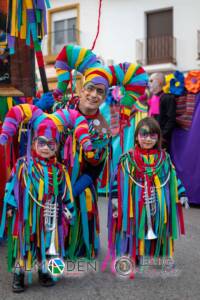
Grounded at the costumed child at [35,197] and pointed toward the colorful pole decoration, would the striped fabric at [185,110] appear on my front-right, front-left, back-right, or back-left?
front-right

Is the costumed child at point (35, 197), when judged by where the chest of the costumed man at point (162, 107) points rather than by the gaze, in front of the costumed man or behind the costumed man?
in front

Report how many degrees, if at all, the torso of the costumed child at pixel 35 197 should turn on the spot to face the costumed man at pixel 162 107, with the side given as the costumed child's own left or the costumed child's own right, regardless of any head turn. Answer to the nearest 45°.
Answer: approximately 135° to the costumed child's own left

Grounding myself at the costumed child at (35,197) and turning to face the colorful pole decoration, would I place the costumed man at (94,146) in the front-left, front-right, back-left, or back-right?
front-right

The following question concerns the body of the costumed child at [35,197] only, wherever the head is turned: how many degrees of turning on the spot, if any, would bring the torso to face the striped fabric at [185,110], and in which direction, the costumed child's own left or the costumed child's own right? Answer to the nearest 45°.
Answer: approximately 135° to the costumed child's own left

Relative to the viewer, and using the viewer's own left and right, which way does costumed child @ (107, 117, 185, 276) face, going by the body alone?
facing the viewer

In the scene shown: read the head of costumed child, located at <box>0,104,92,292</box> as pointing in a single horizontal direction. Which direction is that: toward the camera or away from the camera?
toward the camera

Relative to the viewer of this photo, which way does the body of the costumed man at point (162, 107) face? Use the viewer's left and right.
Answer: facing the viewer and to the left of the viewer

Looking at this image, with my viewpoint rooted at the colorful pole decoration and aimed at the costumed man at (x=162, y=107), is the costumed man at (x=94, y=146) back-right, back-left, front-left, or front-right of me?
front-right

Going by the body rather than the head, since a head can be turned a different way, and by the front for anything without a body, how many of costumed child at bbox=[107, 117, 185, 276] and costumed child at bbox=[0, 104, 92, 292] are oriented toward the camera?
2

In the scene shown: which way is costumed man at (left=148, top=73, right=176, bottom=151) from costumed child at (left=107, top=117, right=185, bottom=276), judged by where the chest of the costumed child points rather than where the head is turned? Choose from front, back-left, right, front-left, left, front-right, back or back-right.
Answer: back

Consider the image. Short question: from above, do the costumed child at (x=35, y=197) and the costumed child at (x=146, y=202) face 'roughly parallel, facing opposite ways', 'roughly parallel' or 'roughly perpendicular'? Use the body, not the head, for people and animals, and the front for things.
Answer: roughly parallel
